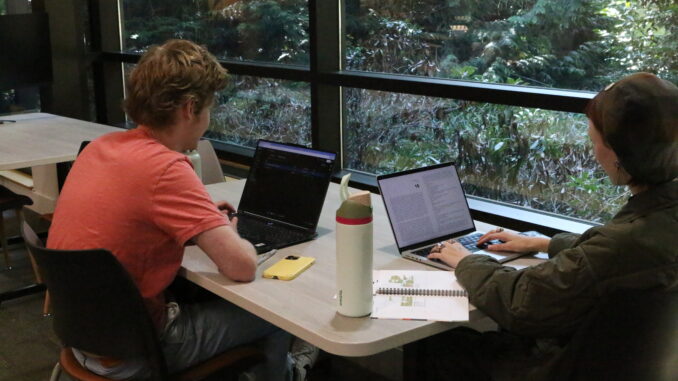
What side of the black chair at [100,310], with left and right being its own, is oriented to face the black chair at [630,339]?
right

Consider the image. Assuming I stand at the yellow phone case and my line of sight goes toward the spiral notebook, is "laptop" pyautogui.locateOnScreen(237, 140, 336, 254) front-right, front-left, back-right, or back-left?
back-left

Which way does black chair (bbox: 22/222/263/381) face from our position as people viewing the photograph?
facing away from the viewer and to the right of the viewer

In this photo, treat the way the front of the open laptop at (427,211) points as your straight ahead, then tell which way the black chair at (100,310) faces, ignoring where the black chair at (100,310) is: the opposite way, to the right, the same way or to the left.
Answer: to the left

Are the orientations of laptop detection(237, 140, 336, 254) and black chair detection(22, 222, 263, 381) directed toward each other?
yes

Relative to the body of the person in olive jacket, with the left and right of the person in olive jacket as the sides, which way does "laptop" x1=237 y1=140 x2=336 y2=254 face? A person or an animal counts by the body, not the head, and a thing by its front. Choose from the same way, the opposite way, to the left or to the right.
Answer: to the left

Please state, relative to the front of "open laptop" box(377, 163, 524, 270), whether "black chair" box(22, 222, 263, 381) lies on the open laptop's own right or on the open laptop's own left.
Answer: on the open laptop's own right

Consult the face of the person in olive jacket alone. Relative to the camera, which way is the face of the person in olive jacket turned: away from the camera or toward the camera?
away from the camera

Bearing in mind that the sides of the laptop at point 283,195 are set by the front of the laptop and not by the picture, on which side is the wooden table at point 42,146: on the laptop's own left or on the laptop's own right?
on the laptop's own right

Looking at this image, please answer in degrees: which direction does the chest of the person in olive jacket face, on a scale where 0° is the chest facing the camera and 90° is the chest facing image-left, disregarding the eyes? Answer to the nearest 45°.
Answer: approximately 135°

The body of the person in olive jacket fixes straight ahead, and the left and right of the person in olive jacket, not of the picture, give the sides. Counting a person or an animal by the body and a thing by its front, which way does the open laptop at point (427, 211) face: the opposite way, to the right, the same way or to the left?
the opposite way

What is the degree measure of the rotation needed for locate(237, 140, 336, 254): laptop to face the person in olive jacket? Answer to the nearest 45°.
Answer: approximately 90° to its left

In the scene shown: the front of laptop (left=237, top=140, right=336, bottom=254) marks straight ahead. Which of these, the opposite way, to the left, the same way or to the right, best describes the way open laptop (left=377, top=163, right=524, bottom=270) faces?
to the left
